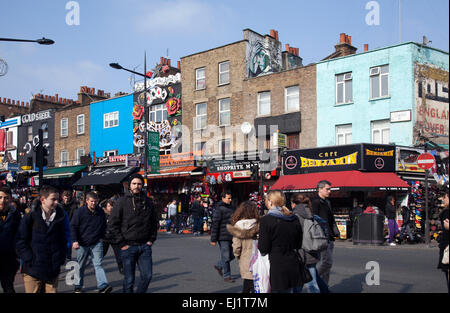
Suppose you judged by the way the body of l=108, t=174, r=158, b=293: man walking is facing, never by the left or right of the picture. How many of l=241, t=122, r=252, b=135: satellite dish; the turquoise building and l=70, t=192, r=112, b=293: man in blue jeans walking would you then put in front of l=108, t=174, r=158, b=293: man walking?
0

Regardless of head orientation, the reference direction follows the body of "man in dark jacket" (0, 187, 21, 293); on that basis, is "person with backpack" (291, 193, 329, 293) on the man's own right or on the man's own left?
on the man's own left

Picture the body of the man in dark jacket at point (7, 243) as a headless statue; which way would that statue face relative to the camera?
toward the camera

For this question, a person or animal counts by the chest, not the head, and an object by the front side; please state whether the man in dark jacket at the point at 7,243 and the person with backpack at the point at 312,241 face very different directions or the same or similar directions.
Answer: very different directions

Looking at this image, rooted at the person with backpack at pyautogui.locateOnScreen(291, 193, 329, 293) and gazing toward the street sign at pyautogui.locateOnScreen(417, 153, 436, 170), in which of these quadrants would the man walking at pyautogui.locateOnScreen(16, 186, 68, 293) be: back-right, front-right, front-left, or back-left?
back-left

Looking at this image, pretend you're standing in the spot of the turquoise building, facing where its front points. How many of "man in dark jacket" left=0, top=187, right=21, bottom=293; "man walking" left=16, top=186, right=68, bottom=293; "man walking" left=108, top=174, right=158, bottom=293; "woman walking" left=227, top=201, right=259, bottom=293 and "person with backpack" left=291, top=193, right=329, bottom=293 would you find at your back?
0

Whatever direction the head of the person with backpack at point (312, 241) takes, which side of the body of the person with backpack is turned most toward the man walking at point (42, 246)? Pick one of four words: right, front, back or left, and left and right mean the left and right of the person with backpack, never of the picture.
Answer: left

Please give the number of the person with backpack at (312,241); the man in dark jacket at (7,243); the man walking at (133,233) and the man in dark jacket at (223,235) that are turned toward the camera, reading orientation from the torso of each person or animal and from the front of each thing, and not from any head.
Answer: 2

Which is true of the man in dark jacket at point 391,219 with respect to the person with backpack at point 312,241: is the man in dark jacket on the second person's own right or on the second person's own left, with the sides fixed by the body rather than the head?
on the second person's own right

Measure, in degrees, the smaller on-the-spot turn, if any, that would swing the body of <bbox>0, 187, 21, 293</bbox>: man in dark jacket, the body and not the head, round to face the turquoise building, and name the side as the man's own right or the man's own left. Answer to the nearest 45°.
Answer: approximately 135° to the man's own left

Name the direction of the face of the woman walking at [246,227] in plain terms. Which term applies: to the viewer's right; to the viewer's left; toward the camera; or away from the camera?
away from the camera

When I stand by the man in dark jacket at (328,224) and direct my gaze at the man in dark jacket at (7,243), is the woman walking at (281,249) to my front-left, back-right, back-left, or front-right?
front-left

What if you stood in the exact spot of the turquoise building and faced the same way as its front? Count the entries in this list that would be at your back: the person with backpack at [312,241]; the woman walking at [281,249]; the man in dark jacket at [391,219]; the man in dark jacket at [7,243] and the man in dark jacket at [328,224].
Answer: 0

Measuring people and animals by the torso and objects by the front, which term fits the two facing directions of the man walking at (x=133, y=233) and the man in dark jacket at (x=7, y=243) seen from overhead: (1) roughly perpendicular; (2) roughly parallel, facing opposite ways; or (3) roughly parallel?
roughly parallel

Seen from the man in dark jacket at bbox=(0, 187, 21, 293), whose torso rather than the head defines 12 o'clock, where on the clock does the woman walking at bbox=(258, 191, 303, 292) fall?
The woman walking is roughly at 10 o'clock from the man in dark jacket.

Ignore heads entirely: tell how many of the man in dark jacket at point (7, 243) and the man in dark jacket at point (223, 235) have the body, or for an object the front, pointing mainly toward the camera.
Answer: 1

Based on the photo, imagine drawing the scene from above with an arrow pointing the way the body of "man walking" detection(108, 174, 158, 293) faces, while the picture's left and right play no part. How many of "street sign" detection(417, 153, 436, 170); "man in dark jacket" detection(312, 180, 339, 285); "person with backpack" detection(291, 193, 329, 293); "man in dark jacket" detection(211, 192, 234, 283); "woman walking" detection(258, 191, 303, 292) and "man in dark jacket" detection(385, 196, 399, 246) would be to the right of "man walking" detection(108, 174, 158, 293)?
0

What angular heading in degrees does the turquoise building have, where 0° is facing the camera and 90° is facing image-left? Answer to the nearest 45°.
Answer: approximately 45°
